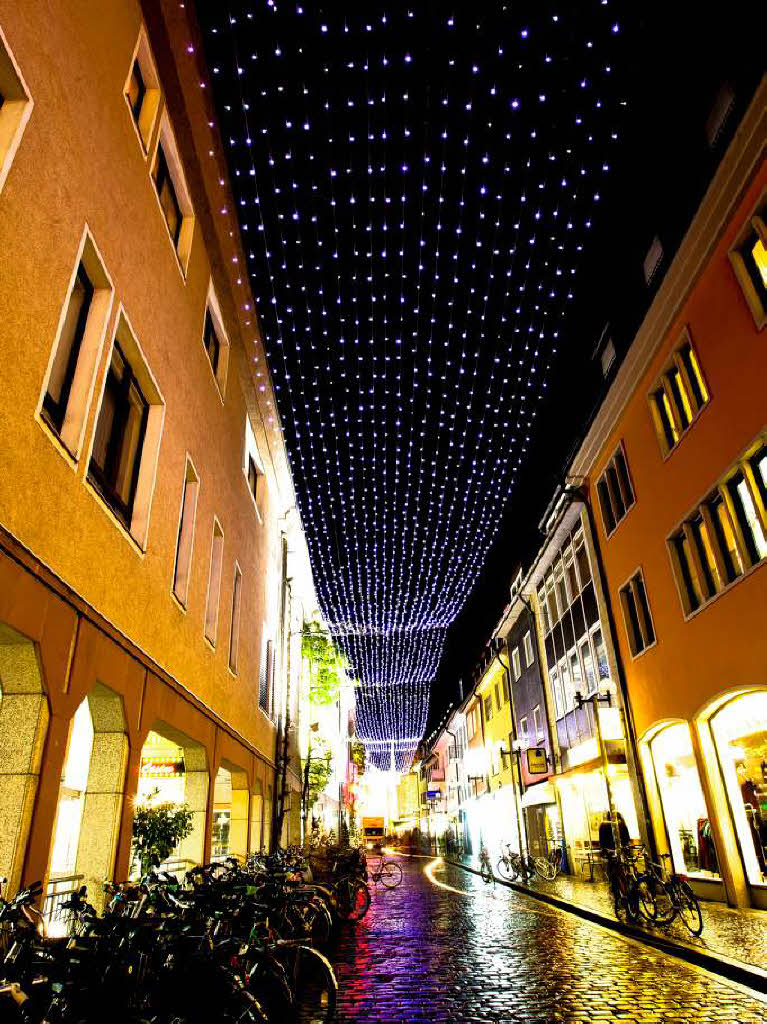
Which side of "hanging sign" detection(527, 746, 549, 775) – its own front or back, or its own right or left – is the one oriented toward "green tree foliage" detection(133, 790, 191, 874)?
front

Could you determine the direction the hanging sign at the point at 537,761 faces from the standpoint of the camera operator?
facing the viewer

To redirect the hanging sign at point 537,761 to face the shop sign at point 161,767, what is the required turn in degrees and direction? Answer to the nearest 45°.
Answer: approximately 45° to its right

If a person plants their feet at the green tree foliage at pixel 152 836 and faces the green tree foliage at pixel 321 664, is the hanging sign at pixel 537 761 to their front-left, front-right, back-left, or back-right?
front-right

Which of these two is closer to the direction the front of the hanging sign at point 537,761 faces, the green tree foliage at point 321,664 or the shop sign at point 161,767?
the shop sign
